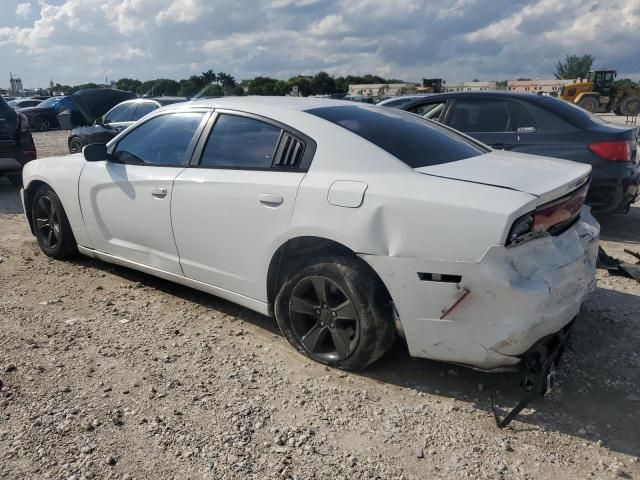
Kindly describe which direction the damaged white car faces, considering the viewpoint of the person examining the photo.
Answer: facing away from the viewer and to the left of the viewer

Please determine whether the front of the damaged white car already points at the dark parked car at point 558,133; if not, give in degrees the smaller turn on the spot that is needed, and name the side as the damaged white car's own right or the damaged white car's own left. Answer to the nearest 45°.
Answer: approximately 90° to the damaged white car's own right

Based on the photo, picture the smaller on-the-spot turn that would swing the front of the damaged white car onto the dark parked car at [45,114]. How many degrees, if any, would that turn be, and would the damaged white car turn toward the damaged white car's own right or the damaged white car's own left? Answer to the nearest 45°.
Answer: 0° — it already faces it

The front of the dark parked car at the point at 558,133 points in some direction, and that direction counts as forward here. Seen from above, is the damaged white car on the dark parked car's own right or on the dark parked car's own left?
on the dark parked car's own left

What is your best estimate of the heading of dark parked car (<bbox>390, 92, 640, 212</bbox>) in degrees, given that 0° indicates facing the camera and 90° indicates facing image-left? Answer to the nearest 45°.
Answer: approximately 135°

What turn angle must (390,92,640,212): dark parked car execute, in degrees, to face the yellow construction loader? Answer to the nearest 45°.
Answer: approximately 45° to its right

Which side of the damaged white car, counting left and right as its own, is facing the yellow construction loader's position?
right

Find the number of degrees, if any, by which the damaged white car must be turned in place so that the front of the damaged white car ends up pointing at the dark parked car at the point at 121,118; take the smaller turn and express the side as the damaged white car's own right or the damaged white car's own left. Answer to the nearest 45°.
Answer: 0° — it already faces it

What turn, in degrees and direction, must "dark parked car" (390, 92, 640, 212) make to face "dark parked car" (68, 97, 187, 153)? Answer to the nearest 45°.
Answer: approximately 45° to its left
